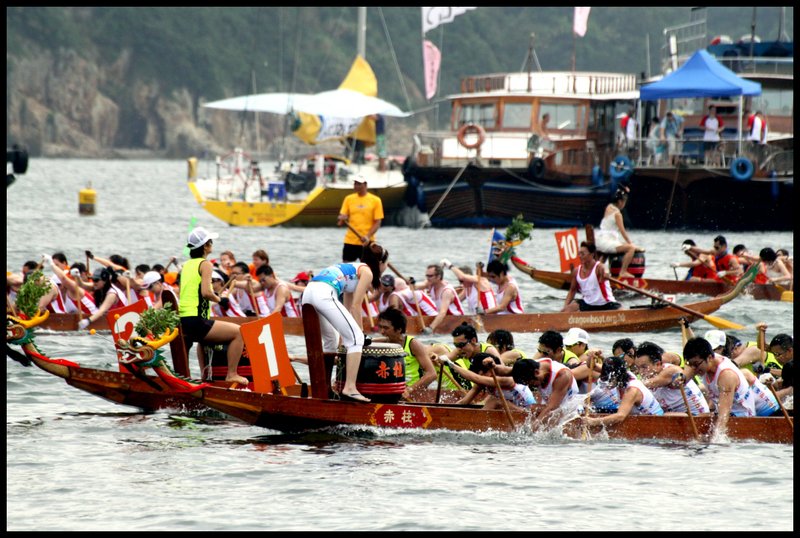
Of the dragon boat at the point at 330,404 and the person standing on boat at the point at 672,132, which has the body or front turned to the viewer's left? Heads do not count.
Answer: the dragon boat

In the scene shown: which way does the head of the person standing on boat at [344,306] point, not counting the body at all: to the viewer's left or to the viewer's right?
to the viewer's right

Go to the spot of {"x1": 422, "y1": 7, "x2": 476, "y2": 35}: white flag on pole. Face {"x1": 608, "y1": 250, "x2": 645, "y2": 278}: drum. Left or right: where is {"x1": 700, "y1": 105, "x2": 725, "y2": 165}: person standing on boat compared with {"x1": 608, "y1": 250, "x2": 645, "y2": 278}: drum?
left

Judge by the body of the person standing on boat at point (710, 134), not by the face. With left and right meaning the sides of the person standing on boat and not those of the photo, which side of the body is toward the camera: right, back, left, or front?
front

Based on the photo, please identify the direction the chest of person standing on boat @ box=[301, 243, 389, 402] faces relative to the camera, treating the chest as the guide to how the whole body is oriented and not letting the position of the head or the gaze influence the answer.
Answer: to the viewer's right

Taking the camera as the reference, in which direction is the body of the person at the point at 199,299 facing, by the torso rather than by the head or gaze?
to the viewer's right

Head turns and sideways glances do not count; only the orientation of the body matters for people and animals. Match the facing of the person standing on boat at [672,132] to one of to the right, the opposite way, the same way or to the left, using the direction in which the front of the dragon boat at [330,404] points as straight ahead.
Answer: to the left

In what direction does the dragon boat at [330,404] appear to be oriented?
to the viewer's left

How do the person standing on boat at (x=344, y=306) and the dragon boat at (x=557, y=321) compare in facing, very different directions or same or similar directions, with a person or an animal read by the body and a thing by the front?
very different directions

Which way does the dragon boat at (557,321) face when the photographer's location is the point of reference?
facing to the left of the viewer

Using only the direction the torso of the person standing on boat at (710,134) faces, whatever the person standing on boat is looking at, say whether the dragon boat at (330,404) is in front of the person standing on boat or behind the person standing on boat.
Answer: in front
